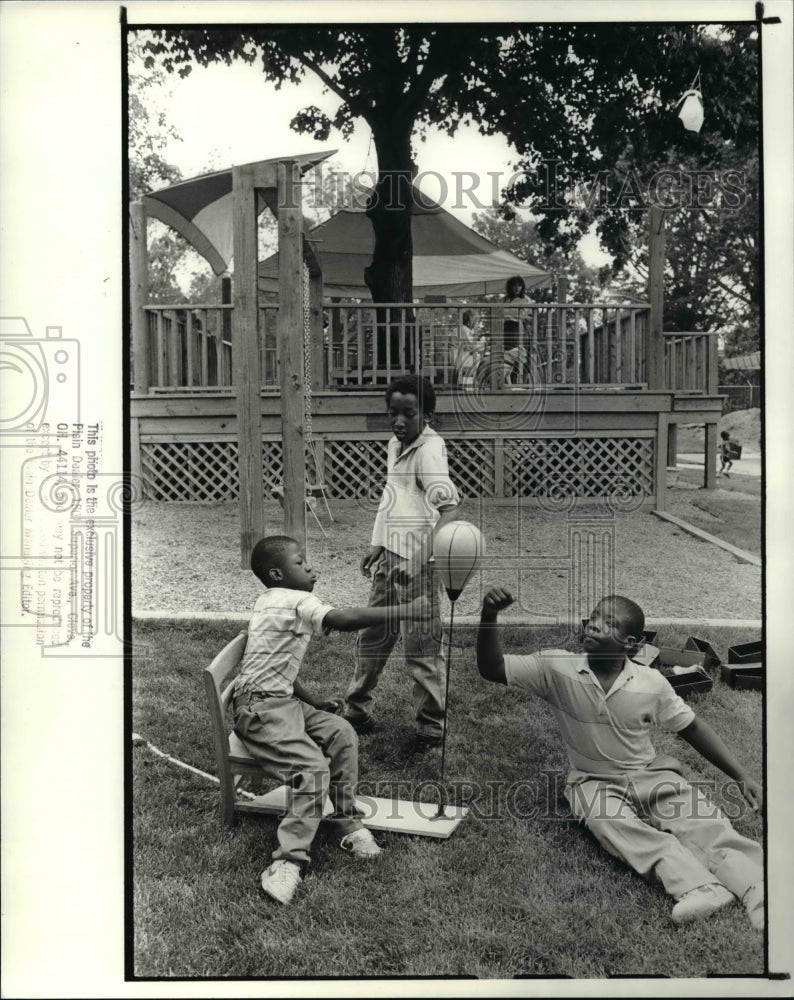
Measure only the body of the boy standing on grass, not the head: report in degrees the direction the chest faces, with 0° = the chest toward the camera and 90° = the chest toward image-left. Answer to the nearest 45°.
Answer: approximately 45°

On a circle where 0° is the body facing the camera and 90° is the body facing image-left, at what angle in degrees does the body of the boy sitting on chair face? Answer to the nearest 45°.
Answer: approximately 315°

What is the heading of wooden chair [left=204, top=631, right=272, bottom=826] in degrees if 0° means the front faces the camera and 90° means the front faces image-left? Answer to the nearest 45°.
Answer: approximately 315°

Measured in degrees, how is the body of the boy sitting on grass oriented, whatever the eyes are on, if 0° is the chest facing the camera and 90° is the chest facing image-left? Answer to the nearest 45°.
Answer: approximately 0°

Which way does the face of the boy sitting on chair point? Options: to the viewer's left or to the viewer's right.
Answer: to the viewer's right

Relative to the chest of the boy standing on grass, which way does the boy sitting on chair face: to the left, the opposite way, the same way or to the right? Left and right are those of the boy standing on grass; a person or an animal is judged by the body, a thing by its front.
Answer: to the left
